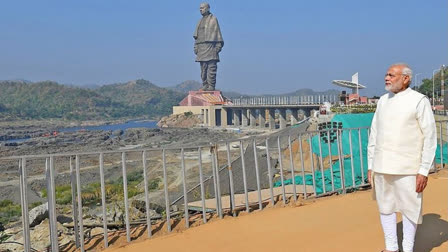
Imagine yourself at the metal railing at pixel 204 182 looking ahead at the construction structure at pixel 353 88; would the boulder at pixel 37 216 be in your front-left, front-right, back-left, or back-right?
back-left

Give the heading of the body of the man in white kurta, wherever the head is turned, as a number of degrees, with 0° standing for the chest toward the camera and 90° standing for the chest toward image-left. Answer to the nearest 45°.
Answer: approximately 45°

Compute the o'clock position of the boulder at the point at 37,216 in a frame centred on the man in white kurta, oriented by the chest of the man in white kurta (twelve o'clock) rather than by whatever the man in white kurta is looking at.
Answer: The boulder is roughly at 2 o'clock from the man in white kurta.

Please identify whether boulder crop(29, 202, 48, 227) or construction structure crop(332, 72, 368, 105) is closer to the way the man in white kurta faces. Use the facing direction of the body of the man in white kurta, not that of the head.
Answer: the boulder

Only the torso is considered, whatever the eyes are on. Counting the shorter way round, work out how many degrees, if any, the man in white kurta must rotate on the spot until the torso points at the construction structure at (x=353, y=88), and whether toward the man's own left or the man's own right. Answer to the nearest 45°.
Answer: approximately 135° to the man's own right

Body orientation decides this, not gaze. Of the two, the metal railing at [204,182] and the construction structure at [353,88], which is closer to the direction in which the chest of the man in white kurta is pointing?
the metal railing
